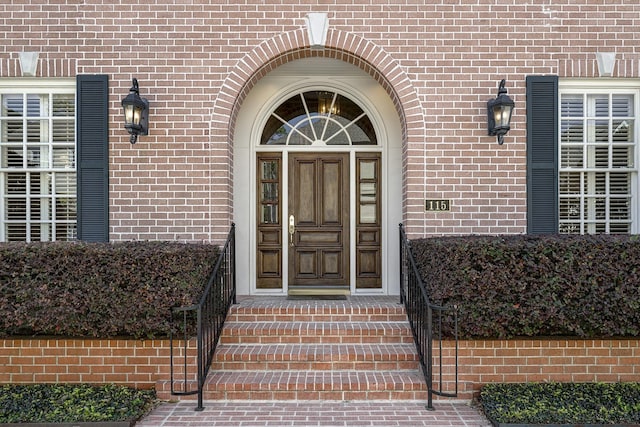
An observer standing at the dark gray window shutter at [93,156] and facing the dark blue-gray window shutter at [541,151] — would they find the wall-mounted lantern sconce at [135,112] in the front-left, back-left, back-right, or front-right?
front-right

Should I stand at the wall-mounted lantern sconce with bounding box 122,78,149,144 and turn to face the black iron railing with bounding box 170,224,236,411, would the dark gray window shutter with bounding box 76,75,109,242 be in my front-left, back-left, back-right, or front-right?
back-right

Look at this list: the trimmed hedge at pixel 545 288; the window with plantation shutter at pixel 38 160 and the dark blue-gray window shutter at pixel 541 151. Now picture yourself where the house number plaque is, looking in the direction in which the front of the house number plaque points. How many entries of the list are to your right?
1

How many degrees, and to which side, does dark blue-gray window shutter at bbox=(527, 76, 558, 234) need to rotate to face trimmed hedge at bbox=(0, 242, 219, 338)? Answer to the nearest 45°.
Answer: approximately 45° to its right

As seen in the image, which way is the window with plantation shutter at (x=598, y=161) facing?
toward the camera

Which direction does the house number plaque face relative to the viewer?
toward the camera

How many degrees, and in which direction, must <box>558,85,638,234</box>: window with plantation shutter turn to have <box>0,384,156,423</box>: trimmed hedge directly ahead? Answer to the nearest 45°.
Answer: approximately 45° to its right

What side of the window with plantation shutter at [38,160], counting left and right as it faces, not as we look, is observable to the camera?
front

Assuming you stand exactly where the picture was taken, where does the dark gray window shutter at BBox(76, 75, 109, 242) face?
facing the viewer

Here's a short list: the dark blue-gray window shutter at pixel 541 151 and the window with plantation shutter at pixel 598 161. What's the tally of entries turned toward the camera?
2

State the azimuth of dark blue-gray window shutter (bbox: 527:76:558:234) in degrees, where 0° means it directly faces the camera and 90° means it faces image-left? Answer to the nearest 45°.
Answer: approximately 0°

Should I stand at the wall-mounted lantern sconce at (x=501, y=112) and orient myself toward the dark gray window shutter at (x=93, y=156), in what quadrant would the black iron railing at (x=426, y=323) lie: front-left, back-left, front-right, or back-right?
front-left

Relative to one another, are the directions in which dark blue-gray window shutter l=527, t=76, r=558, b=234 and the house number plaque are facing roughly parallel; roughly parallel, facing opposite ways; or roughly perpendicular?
roughly parallel

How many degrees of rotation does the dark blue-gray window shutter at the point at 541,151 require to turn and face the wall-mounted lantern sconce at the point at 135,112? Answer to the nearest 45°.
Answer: approximately 45° to its right

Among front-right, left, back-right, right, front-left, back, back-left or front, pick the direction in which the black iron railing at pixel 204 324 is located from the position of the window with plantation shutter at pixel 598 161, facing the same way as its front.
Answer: front-right

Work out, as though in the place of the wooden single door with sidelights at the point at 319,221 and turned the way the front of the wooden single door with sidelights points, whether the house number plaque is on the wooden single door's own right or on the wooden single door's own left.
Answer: on the wooden single door's own left

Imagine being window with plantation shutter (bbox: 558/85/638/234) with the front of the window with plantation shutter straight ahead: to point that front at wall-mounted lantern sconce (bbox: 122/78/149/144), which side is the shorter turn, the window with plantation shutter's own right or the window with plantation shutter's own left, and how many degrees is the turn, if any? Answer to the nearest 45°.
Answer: approximately 45° to the window with plantation shutter's own right
